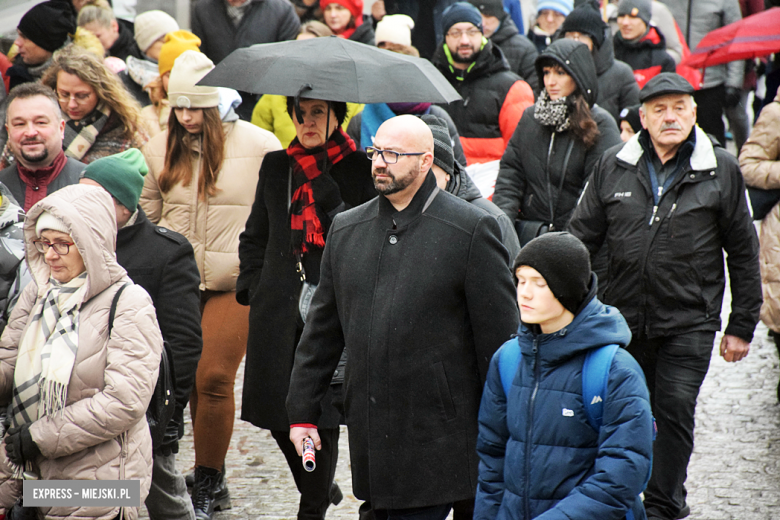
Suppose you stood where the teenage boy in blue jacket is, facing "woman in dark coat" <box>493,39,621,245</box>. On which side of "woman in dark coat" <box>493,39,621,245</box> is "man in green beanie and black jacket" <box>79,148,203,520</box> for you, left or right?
left

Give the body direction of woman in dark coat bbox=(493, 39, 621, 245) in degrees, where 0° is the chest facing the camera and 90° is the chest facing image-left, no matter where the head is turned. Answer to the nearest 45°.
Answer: approximately 45°

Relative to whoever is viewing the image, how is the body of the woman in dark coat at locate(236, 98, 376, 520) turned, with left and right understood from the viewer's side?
facing the viewer

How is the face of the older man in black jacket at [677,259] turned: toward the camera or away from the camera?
toward the camera

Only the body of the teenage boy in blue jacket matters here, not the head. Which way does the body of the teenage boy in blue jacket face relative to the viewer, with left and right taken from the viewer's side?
facing the viewer and to the left of the viewer

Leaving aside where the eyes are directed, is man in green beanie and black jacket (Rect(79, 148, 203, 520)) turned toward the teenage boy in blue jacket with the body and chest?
no

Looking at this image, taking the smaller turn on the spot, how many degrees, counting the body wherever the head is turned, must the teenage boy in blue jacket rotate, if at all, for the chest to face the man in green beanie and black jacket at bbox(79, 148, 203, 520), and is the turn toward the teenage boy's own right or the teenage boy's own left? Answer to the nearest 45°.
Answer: approximately 90° to the teenage boy's own right

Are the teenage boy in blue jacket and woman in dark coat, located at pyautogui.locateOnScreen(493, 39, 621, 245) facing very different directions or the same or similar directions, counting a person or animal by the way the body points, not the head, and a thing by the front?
same or similar directions

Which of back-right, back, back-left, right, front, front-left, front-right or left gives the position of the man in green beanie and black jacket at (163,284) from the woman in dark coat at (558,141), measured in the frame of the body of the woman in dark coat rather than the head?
front

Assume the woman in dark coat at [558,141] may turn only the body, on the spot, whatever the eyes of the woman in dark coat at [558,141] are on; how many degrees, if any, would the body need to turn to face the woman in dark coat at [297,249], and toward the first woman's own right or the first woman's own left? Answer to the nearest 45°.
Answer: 0° — they already face them

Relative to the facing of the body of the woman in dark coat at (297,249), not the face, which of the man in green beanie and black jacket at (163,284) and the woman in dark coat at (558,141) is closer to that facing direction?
the man in green beanie and black jacket

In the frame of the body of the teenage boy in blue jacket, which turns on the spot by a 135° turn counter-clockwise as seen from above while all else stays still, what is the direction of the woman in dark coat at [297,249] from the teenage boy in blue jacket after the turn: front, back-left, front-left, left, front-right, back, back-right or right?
back-left

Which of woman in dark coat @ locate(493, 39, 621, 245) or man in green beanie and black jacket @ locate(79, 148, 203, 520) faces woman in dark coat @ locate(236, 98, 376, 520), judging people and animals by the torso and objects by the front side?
woman in dark coat @ locate(493, 39, 621, 245)

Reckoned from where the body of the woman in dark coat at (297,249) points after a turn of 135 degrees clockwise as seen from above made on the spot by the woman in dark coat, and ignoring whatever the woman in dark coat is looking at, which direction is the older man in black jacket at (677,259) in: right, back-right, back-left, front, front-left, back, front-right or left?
back-right
